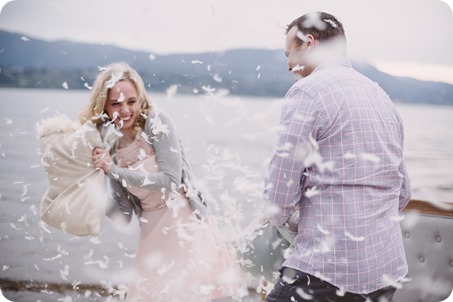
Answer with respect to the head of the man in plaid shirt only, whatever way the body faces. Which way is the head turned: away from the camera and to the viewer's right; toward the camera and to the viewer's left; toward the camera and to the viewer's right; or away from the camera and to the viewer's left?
away from the camera and to the viewer's left

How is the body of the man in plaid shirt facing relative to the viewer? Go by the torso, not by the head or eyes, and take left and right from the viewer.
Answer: facing away from the viewer and to the left of the viewer

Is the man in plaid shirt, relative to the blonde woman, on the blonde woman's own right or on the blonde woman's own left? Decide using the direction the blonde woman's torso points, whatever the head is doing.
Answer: on the blonde woman's own left

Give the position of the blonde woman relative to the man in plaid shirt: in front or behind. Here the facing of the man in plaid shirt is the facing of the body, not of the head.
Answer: in front

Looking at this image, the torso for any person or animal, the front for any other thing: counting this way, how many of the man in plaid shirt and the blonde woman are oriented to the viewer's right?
0
